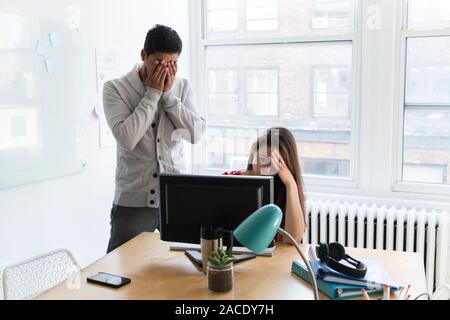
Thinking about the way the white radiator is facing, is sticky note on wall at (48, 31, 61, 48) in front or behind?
in front

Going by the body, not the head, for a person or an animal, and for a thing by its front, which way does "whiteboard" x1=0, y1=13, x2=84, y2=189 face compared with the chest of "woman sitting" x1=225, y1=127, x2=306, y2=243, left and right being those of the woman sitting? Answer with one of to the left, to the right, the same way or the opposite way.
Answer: to the left

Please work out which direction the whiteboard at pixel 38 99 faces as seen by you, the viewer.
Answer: facing the viewer and to the right of the viewer

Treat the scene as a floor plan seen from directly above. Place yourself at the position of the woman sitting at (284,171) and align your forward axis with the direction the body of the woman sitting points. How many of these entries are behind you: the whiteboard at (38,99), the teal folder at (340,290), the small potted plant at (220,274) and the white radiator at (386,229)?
1

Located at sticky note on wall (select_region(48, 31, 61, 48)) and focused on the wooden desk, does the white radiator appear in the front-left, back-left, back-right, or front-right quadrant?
front-left

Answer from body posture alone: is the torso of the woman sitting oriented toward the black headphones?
no

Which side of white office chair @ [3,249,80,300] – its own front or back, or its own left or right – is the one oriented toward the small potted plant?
front

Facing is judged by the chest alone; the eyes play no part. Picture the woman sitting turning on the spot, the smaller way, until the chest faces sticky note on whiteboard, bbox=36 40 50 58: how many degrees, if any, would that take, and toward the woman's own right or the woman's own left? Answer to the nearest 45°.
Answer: approximately 45° to the woman's own right

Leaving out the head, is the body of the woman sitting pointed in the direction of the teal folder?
no

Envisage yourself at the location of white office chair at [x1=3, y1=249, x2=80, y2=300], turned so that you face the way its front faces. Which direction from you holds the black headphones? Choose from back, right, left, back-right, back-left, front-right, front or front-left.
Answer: front

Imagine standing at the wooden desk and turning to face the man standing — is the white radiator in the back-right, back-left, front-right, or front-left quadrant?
front-right

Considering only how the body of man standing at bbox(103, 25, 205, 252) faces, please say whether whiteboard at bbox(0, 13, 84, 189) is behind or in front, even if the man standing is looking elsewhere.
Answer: behind

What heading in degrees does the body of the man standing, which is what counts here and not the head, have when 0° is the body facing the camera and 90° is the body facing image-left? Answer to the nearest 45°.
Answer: approximately 315°

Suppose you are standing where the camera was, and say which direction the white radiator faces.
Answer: facing the viewer and to the left of the viewer
